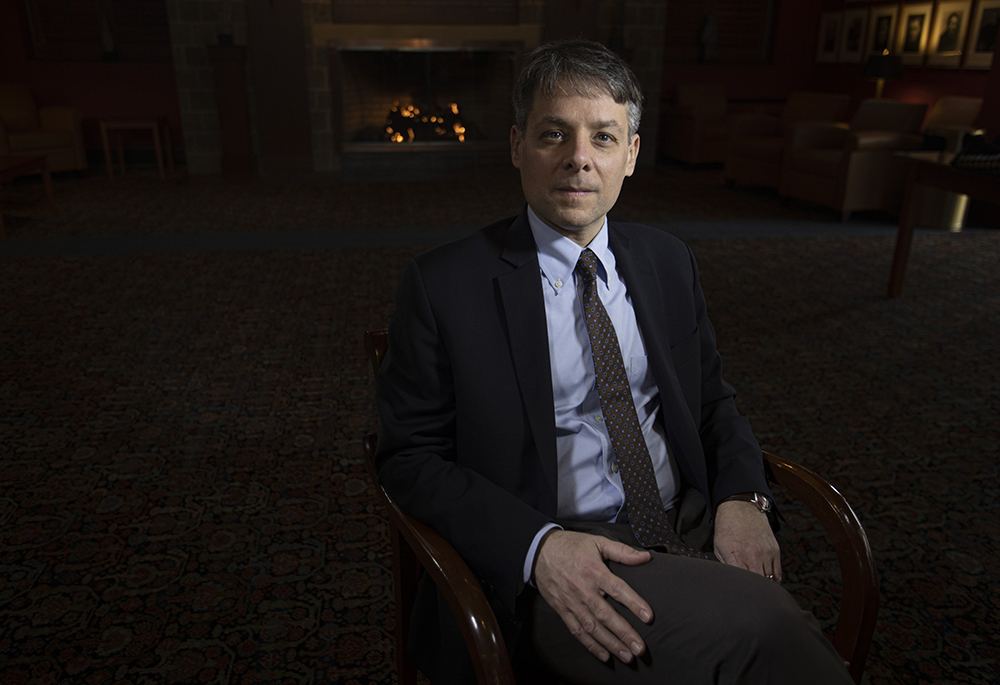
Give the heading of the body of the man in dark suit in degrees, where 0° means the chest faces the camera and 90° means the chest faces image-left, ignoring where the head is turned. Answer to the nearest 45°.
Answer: approximately 315°

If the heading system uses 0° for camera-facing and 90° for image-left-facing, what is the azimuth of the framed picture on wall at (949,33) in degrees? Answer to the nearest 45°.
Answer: approximately 45°

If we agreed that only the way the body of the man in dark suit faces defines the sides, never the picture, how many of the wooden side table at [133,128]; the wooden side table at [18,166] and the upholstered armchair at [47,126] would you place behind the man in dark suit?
3

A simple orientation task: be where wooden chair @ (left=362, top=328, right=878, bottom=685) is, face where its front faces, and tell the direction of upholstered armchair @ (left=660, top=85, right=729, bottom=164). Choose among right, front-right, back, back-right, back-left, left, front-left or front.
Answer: back-left

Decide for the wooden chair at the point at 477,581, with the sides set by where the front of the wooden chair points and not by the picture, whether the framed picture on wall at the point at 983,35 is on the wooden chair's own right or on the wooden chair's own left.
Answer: on the wooden chair's own left

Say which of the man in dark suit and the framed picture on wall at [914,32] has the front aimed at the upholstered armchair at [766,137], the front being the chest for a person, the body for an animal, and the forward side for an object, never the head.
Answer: the framed picture on wall

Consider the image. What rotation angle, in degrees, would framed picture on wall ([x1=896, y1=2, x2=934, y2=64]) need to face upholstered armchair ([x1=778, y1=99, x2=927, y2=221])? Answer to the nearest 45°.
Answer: approximately 45° to its left

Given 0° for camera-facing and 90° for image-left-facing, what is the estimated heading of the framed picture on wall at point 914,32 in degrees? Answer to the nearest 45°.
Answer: approximately 45°

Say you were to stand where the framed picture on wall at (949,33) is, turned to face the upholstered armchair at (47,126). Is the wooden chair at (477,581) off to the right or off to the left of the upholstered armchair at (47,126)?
left

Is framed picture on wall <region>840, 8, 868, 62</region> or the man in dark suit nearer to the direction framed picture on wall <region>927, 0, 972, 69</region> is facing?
the man in dark suit

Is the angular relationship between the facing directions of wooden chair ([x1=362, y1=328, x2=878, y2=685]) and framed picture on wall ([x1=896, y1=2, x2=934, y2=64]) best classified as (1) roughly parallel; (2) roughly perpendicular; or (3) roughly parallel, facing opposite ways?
roughly perpendicular

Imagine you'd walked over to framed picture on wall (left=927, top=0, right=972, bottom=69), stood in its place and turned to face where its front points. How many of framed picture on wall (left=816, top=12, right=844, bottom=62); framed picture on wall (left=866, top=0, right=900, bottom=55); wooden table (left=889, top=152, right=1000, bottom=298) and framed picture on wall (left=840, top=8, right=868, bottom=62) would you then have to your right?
3

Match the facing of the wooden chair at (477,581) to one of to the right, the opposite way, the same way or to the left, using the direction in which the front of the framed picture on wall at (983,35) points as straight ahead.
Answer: to the left

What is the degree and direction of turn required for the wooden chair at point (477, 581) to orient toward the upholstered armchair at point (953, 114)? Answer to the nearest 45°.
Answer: approximately 90° to its left
